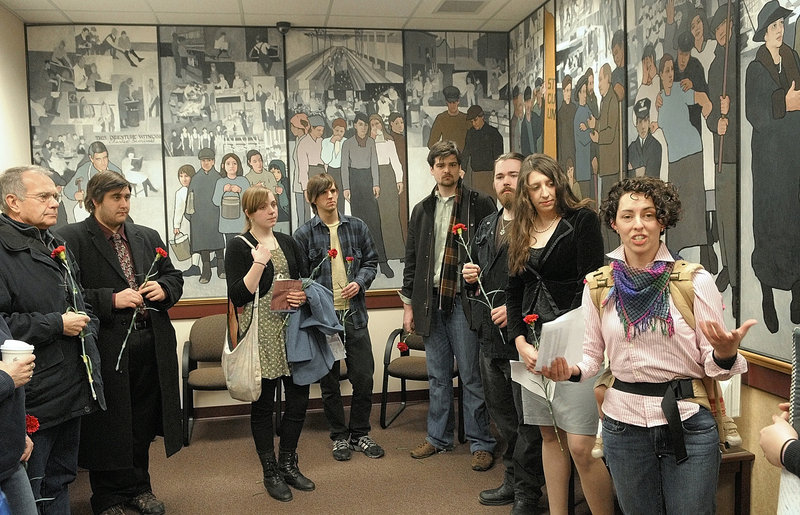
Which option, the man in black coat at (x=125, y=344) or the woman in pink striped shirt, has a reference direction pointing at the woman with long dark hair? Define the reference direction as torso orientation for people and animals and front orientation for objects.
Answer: the man in black coat

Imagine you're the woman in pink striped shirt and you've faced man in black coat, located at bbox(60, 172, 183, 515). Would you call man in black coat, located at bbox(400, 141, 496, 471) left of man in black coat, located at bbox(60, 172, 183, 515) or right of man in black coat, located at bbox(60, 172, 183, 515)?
right

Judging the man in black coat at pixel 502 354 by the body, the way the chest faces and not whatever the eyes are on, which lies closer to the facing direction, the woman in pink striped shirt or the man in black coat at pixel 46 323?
the man in black coat

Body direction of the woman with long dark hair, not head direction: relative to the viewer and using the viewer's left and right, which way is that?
facing the viewer and to the left of the viewer

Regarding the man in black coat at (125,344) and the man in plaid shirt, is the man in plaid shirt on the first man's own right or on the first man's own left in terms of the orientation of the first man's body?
on the first man's own left

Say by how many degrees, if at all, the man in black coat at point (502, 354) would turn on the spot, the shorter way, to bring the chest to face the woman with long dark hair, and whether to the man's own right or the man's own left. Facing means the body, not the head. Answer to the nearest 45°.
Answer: approximately 45° to the man's own left

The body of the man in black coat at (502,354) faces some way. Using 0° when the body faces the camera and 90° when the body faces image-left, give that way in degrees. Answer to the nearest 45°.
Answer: approximately 45°

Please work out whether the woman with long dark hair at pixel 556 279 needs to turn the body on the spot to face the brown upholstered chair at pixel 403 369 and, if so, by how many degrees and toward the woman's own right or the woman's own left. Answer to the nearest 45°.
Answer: approximately 90° to the woman's own right

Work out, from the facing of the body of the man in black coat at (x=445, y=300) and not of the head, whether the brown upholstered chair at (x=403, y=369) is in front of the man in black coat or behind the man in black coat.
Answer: behind

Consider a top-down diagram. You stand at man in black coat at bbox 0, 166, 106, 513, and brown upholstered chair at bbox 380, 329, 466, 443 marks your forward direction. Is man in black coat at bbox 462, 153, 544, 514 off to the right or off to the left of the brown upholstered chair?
right

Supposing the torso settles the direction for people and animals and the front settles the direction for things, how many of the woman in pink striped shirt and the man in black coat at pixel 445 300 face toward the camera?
2
